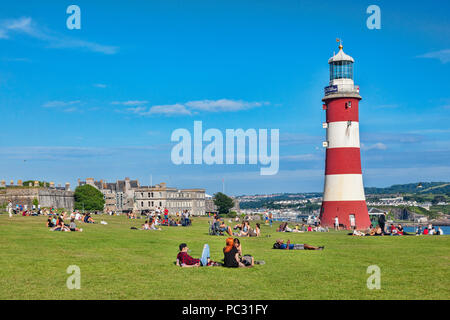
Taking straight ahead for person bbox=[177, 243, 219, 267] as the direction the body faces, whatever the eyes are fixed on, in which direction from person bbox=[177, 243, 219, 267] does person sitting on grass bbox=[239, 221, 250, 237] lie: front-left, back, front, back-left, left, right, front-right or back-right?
left

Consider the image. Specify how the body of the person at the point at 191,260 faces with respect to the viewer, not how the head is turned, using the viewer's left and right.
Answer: facing to the right of the viewer

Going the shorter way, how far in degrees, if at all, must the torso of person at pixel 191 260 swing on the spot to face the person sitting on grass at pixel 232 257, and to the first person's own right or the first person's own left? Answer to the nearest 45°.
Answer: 0° — they already face them

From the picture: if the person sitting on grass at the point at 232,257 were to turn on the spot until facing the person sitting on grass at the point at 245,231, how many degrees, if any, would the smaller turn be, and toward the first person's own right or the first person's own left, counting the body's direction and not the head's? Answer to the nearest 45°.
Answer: approximately 45° to the first person's own left

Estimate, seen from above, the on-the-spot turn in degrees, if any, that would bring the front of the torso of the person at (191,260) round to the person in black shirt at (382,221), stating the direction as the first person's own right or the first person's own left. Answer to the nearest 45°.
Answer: approximately 45° to the first person's own left

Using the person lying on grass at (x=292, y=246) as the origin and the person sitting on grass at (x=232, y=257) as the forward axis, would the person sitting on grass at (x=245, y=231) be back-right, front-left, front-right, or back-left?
back-right

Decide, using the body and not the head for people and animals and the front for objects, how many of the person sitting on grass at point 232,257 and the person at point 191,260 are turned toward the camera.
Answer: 0

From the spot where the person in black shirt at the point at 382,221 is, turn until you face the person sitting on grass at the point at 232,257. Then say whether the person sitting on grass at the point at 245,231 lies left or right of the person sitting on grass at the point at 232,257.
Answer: right

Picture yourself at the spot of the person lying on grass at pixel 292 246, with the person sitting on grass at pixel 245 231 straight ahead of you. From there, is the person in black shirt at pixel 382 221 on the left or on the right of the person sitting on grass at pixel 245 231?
right
